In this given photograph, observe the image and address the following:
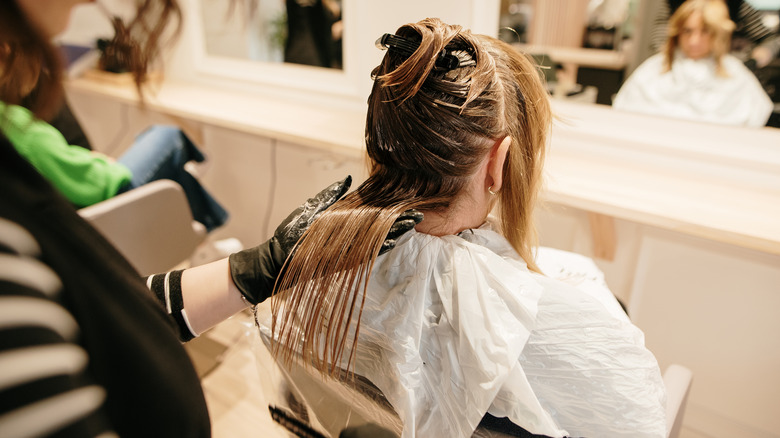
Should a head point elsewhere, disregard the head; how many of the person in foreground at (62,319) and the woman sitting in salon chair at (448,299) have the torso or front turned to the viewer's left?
0

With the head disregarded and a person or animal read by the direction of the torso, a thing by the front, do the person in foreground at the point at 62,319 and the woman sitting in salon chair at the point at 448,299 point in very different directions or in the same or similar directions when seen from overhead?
same or similar directions

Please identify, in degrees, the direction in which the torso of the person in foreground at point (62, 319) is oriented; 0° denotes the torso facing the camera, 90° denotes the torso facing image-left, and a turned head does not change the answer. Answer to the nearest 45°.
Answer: approximately 270°

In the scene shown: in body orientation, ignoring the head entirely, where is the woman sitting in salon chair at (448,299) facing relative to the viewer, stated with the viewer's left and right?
facing away from the viewer and to the right of the viewer
